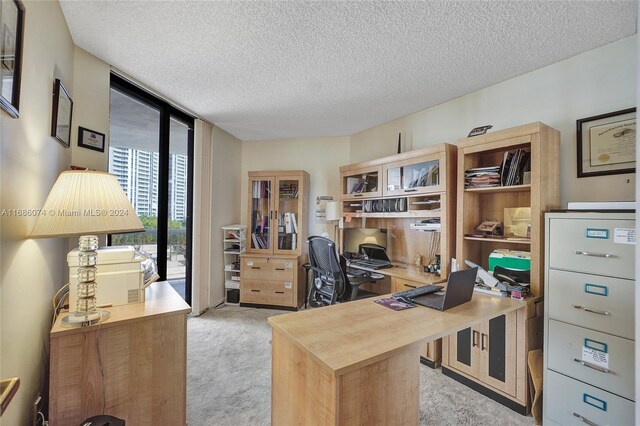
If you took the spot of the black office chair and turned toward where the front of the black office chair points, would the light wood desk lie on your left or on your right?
on your right

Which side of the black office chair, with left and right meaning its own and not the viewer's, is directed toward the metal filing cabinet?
right

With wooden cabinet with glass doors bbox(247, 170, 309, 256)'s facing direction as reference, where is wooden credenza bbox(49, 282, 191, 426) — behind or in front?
in front

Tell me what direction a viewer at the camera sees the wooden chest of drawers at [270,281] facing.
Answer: facing the viewer

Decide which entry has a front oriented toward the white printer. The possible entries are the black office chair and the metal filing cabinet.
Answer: the metal filing cabinet

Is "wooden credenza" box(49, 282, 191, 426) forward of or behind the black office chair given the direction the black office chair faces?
behind

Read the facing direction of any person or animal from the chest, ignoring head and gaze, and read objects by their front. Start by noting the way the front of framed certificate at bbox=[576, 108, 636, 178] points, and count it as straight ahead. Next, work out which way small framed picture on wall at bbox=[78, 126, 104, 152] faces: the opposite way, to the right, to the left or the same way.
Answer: the opposite way

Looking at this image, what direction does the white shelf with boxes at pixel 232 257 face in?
toward the camera

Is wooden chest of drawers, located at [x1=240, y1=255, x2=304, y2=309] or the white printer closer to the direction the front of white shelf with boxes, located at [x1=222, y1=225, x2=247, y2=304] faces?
the white printer

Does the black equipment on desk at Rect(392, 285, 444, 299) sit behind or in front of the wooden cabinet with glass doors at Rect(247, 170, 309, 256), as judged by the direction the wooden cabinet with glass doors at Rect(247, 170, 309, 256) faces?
in front

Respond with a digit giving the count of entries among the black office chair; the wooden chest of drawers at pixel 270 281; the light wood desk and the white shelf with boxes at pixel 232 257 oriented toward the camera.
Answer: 2

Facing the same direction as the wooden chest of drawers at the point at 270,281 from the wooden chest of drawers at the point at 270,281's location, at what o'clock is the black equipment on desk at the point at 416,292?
The black equipment on desk is roughly at 11 o'clock from the wooden chest of drawers.

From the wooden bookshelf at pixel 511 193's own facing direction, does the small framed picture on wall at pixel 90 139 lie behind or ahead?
ahead

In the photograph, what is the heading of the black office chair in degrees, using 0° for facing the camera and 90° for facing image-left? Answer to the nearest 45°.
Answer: approximately 225°

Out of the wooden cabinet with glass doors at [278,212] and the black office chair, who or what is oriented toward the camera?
the wooden cabinet with glass doors
